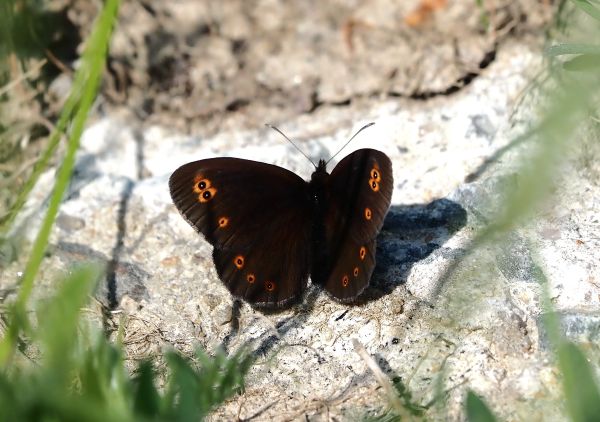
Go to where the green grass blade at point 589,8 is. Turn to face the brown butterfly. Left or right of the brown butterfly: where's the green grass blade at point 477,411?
left

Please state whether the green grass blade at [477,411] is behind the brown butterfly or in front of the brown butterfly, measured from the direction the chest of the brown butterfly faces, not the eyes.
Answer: behind

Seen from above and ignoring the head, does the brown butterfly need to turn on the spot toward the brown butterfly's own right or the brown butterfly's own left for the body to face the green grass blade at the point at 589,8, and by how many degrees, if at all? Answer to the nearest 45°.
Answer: approximately 90° to the brown butterfly's own right

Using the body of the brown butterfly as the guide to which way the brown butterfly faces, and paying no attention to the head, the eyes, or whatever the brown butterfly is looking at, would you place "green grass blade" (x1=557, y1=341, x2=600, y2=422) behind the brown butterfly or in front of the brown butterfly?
behind

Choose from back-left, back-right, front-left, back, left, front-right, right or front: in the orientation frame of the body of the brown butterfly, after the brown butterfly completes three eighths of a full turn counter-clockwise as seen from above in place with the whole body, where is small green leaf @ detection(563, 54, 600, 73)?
back-left

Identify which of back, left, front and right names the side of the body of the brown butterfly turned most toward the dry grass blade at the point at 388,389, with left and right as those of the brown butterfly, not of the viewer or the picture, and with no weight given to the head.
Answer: back

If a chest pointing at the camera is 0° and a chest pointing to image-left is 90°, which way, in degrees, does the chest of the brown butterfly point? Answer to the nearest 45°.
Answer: approximately 180°
